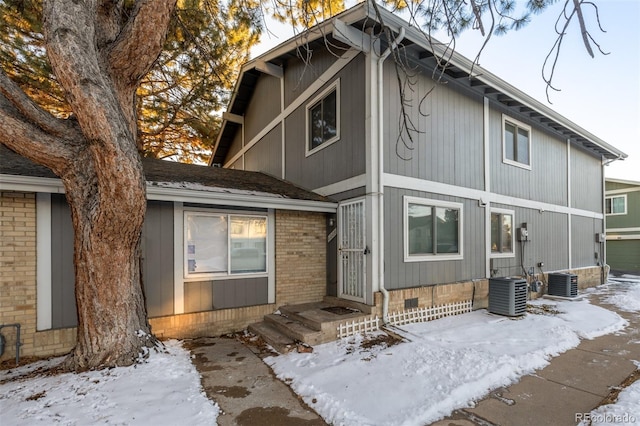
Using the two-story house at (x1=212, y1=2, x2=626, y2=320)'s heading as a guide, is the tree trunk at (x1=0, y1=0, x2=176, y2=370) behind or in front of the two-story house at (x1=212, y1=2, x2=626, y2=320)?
in front

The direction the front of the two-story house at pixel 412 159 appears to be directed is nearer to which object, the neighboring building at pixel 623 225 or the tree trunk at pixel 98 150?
the tree trunk

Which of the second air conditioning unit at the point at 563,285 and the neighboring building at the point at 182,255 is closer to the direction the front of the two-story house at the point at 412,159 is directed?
the neighboring building

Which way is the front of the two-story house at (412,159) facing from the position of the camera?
facing the viewer and to the left of the viewer
